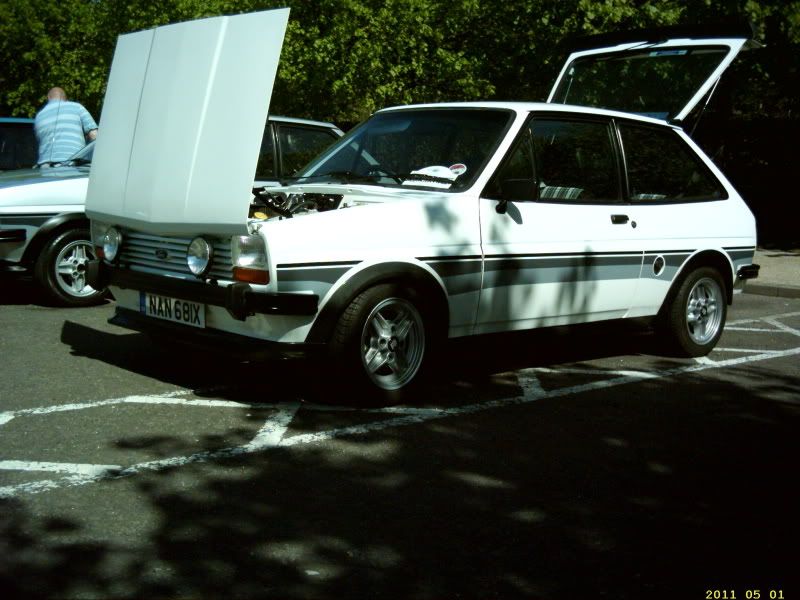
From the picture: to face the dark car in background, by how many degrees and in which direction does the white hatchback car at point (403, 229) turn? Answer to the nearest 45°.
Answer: approximately 90° to its right

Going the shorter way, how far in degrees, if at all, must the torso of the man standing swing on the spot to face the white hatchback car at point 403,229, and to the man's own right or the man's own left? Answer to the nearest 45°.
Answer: approximately 180°

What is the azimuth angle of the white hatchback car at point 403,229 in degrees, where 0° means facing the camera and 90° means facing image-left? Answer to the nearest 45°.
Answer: approximately 45°

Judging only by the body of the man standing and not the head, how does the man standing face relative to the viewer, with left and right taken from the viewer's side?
facing away from the viewer

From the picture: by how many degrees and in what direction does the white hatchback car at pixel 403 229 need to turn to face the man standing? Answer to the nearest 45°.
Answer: approximately 90° to its right
